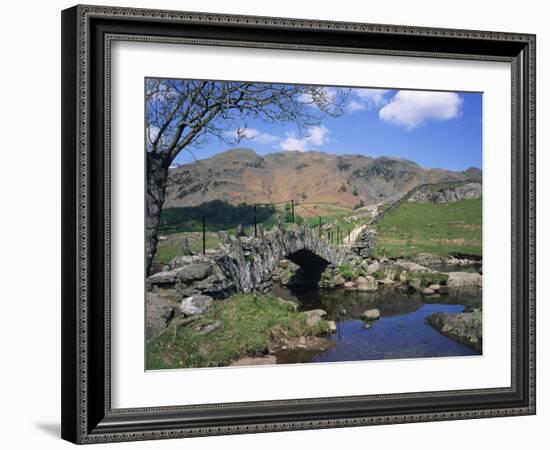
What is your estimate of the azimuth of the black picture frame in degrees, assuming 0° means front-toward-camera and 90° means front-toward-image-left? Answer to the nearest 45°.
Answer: approximately 315°
